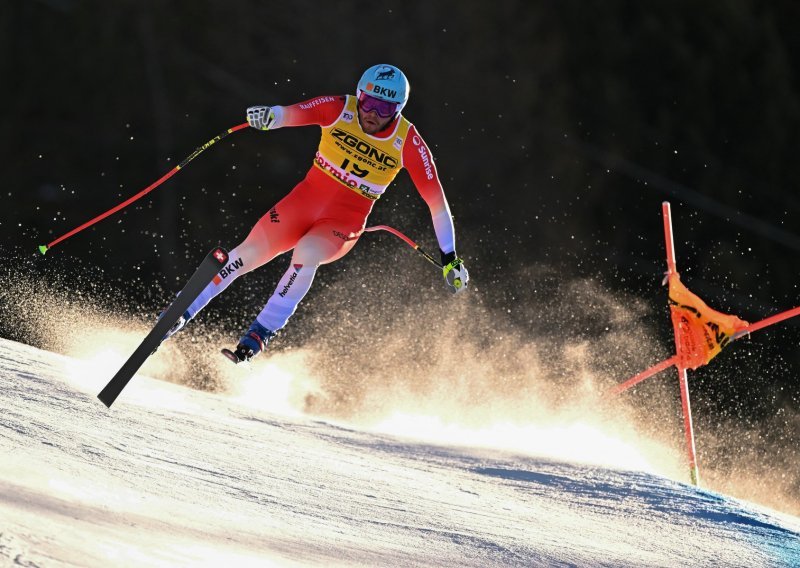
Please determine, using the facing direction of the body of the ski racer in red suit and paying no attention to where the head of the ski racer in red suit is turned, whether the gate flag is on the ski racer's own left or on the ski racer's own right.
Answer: on the ski racer's own left

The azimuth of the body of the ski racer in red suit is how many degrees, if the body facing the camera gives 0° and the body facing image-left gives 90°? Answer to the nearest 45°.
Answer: approximately 0°
